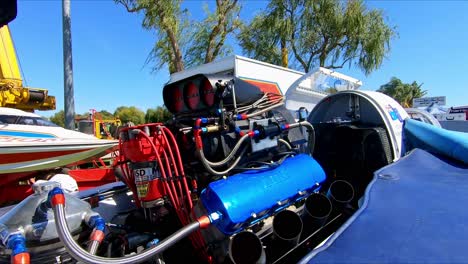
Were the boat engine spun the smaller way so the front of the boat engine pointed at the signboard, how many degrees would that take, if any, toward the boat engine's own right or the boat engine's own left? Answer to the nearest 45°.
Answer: approximately 180°

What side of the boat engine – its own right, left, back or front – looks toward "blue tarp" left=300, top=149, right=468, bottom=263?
left

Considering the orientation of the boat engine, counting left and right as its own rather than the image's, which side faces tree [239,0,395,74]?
back

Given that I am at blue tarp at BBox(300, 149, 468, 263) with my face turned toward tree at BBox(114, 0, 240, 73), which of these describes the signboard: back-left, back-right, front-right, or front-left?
front-right

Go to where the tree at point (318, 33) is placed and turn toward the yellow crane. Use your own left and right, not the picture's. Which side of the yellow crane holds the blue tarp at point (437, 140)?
left

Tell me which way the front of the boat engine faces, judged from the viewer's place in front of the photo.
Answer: facing the viewer and to the left of the viewer

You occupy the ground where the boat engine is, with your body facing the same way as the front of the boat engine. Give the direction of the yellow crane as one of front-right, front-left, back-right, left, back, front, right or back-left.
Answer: right
